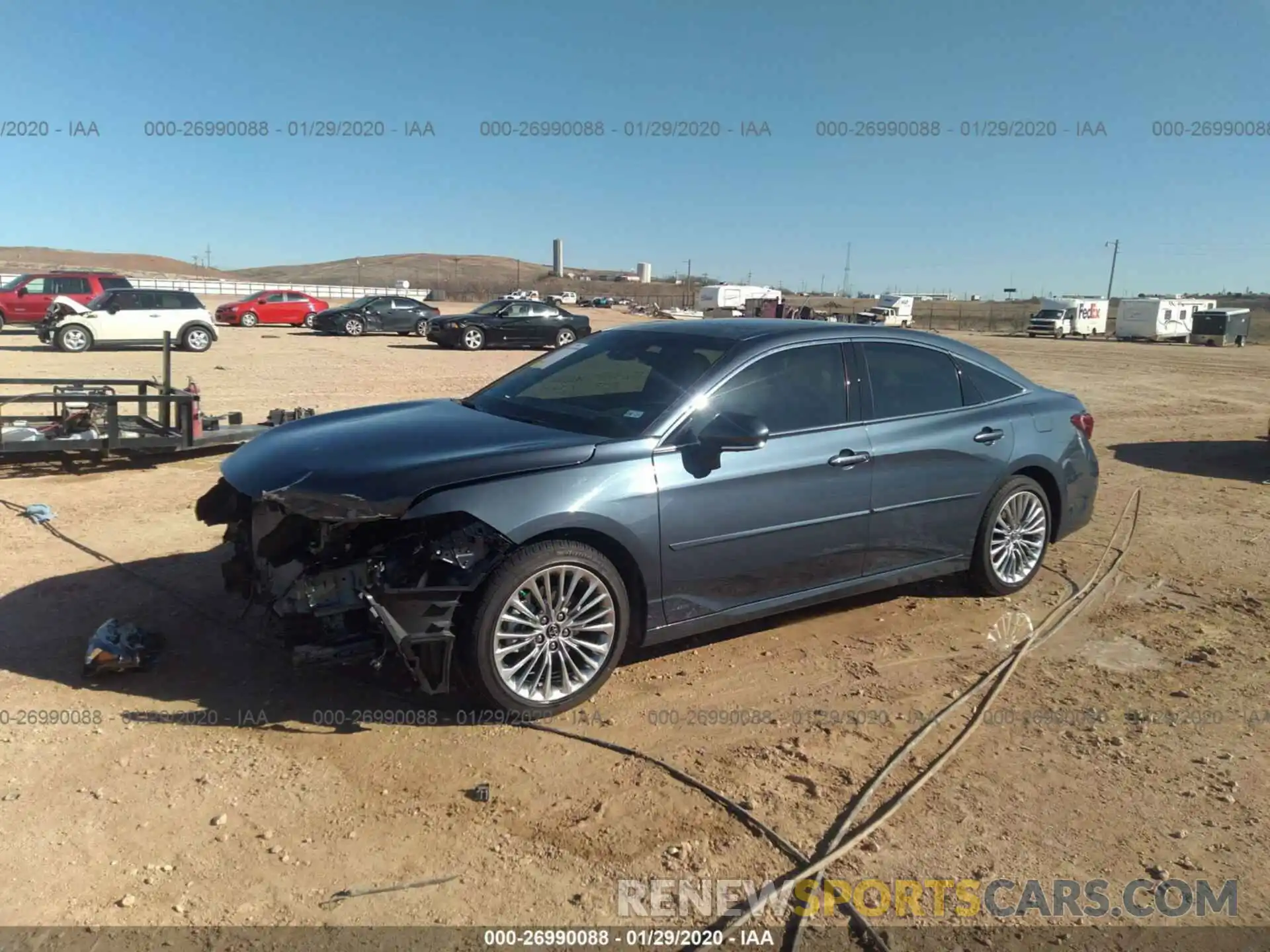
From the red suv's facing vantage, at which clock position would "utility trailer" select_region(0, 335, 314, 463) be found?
The utility trailer is roughly at 9 o'clock from the red suv.

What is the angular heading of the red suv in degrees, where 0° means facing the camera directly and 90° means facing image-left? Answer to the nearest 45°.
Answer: approximately 90°

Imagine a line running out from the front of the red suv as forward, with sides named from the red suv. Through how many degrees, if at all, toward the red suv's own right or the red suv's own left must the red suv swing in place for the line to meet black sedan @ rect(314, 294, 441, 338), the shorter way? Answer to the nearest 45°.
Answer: approximately 180°

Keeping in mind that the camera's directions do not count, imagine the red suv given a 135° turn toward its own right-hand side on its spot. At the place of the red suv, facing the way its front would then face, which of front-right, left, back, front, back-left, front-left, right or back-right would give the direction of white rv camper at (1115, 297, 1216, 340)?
front-right

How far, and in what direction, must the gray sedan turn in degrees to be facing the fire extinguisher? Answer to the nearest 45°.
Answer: approximately 90° to its right

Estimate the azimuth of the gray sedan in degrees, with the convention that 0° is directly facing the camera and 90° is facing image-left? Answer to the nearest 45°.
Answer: approximately 45°

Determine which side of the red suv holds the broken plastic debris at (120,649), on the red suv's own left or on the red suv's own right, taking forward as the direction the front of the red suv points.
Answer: on the red suv's own left

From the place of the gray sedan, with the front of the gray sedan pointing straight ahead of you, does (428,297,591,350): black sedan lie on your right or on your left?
on your right
